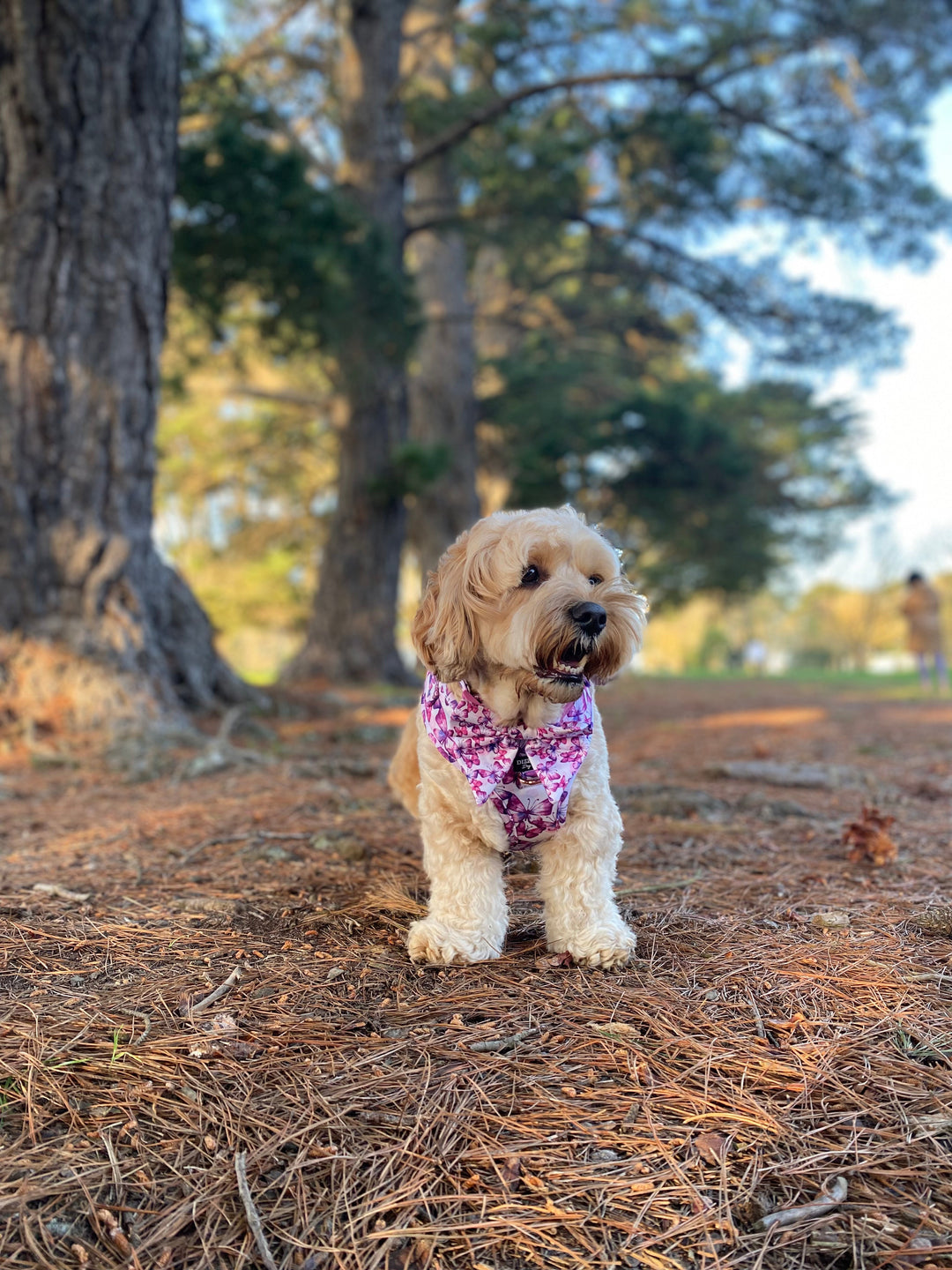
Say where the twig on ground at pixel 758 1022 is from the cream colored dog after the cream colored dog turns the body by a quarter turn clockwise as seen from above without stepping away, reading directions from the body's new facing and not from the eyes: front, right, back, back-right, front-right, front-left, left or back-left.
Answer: back-left

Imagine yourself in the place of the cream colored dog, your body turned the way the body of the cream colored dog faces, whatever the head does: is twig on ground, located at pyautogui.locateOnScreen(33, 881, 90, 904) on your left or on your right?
on your right

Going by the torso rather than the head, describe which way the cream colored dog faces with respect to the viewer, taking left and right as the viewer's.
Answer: facing the viewer

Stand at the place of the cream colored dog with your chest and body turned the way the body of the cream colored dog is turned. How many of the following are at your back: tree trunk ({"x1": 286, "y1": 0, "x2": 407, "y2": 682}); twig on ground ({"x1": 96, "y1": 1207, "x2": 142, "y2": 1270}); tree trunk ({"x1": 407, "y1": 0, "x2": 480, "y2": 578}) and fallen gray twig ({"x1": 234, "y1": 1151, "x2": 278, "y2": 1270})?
2

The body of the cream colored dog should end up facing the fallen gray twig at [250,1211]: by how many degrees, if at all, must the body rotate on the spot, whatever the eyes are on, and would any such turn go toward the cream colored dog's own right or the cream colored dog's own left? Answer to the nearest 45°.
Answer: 0° — it already faces it

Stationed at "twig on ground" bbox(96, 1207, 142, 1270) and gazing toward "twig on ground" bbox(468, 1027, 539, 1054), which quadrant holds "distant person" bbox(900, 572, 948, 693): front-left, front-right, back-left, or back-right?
front-left

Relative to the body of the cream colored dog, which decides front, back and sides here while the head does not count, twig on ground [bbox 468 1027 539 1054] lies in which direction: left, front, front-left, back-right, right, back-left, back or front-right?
front

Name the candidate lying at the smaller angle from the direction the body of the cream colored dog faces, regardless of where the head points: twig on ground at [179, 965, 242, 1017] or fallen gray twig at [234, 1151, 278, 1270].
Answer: the fallen gray twig

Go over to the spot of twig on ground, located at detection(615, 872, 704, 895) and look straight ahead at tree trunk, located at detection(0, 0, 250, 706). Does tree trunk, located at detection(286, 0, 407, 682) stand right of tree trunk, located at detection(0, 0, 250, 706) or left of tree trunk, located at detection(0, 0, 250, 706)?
right

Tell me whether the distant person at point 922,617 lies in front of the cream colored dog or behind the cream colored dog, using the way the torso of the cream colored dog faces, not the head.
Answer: behind

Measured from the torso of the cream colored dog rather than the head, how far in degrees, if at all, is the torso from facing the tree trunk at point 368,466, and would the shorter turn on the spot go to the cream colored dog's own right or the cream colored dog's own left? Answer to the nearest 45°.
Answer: approximately 180°

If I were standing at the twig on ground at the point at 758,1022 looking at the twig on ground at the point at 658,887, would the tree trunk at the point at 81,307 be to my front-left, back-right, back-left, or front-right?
front-left

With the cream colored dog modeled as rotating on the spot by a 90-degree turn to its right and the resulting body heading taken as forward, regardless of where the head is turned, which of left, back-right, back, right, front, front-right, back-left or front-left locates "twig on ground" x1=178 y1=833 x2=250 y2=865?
front-right

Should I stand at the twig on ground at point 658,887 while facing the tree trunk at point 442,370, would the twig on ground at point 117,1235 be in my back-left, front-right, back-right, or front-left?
back-left
